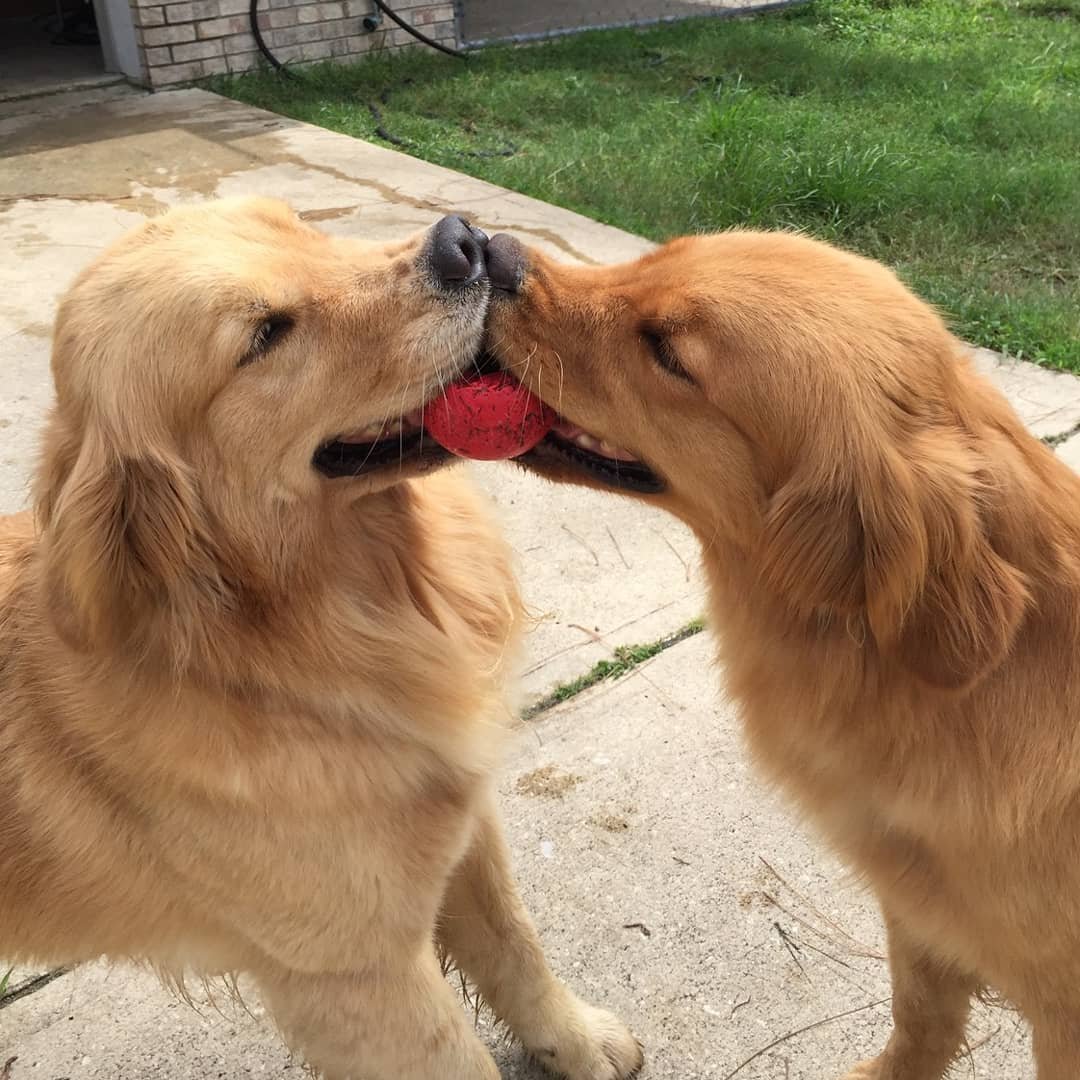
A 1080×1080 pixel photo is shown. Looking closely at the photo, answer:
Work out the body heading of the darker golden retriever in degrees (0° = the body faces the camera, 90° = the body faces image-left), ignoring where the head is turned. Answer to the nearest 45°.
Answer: approximately 90°

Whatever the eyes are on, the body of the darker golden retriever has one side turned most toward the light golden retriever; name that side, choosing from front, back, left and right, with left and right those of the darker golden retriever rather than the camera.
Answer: front
